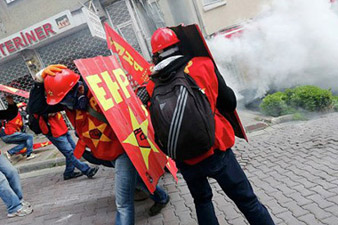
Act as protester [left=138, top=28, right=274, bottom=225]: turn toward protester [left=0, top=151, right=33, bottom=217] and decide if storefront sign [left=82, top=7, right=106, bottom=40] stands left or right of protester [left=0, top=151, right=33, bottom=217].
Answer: right

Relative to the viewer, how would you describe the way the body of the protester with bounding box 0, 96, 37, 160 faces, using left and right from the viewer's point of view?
facing to the right of the viewer

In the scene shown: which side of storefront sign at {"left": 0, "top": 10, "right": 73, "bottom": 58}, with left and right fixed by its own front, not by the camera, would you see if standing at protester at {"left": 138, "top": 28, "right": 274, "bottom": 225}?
front

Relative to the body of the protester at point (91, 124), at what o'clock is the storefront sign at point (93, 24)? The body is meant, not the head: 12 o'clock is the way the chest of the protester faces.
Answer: The storefront sign is roughly at 5 o'clock from the protester.

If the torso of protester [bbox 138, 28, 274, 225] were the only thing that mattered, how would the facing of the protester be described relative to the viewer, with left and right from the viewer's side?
facing away from the viewer

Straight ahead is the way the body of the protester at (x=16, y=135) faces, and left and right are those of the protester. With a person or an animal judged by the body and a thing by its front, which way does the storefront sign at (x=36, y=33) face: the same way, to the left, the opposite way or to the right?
to the right

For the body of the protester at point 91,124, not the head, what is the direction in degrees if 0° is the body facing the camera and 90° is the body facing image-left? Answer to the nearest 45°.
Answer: approximately 45°
